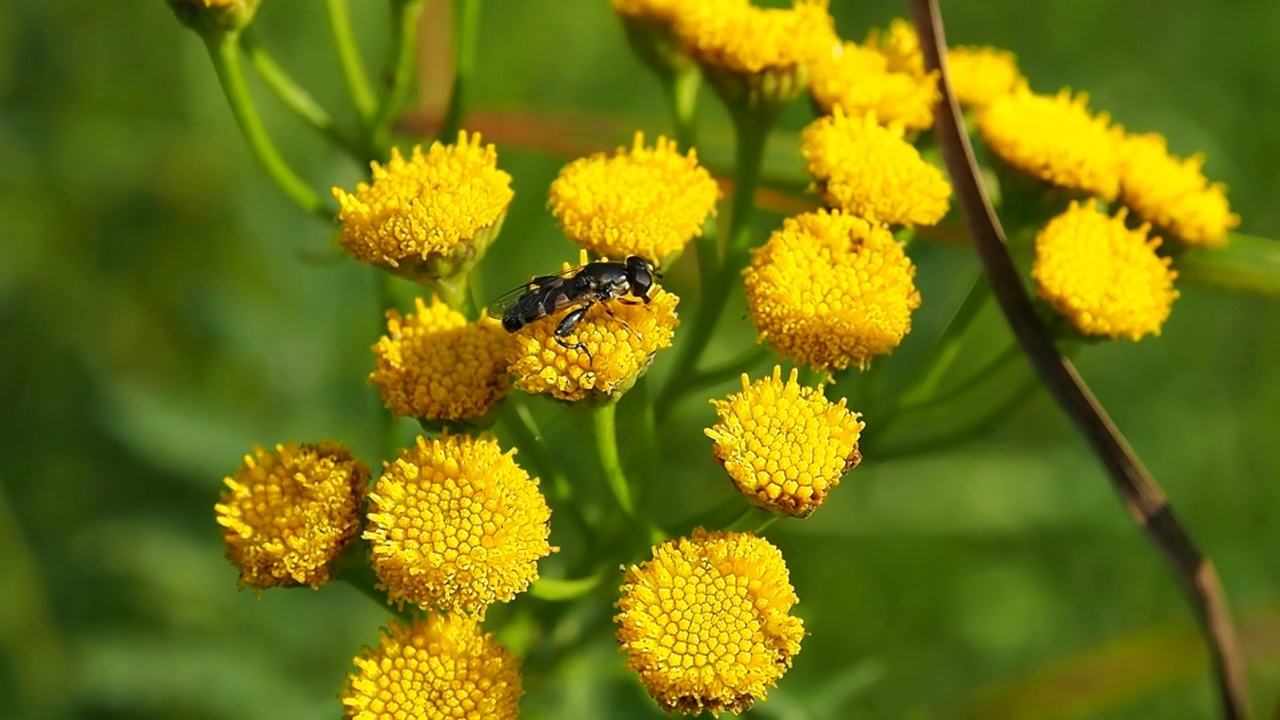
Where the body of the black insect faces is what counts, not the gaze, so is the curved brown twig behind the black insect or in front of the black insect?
in front

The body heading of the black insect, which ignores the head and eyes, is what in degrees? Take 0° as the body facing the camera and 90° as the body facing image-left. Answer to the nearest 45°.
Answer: approximately 270°

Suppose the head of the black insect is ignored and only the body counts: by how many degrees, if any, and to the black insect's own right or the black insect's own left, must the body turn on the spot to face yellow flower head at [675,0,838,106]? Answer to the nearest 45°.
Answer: approximately 45° to the black insect's own left

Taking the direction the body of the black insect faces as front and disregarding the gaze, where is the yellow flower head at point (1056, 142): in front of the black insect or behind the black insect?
in front

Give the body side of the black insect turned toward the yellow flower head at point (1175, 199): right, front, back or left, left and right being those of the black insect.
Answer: front
